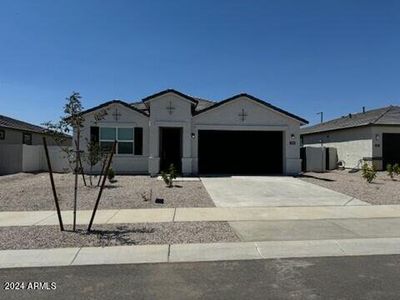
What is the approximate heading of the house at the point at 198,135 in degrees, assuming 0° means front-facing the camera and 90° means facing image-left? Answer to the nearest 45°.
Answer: approximately 0°

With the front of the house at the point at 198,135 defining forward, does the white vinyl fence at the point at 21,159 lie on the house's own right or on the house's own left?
on the house's own right

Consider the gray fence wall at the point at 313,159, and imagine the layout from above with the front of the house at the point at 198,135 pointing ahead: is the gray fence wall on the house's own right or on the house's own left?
on the house's own left
